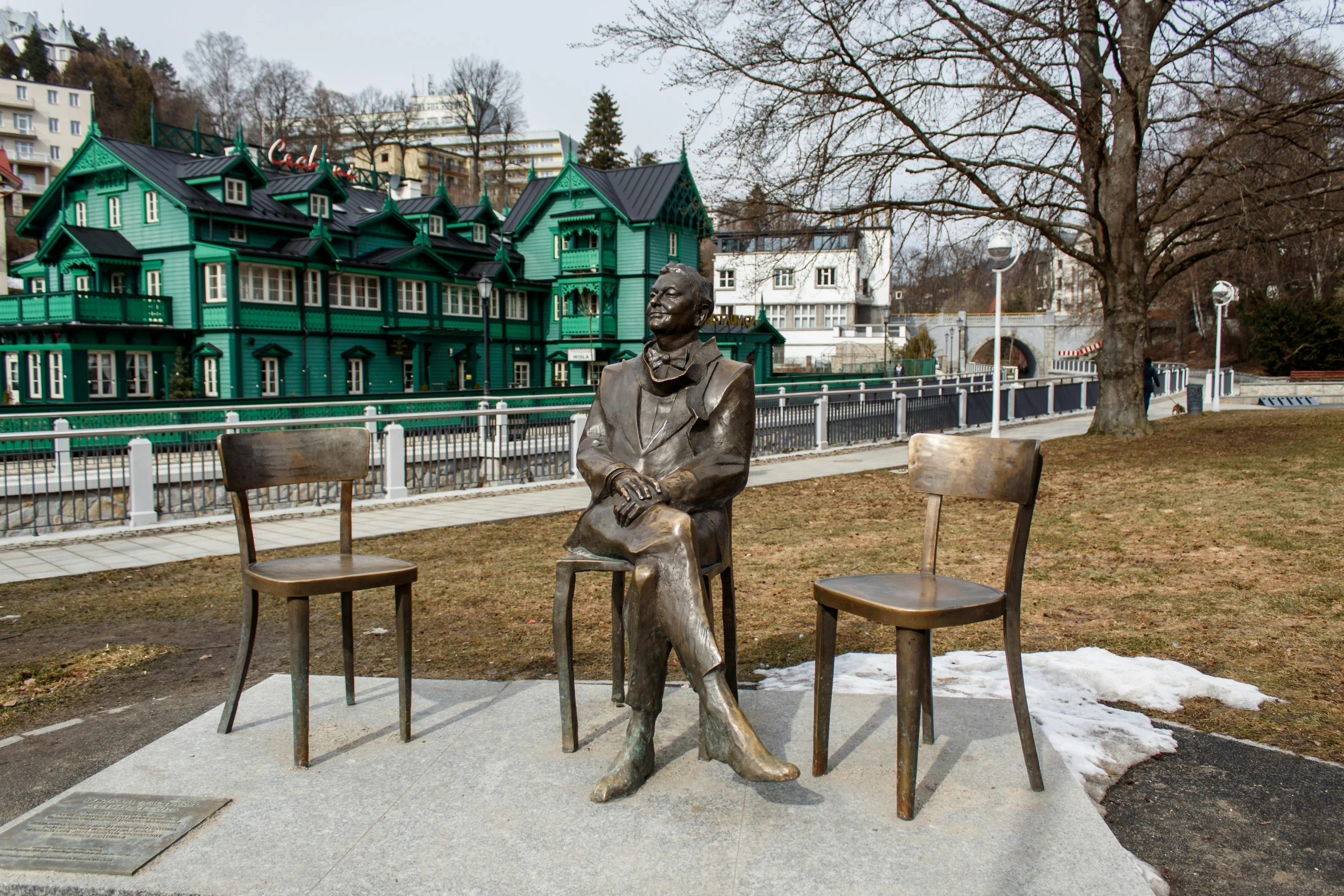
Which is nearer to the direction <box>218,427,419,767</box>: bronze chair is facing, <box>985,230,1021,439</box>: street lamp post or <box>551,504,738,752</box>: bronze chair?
the bronze chair

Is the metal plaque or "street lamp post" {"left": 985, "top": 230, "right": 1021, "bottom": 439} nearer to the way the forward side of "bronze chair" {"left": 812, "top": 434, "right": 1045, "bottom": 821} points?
the metal plaque

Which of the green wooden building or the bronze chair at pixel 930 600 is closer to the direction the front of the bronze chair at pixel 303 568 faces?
the bronze chair

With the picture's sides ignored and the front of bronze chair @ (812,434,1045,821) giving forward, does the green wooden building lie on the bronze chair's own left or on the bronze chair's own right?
on the bronze chair's own right

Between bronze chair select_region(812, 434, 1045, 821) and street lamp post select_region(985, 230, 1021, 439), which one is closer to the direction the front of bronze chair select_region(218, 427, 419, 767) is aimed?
the bronze chair

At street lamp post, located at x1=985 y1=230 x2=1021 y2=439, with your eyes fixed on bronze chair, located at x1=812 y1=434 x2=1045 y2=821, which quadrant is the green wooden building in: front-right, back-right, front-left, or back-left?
back-right

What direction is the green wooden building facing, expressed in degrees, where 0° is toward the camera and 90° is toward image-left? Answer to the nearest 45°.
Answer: approximately 315°

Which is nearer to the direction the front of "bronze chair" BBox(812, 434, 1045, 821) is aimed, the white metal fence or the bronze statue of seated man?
the bronze statue of seated man

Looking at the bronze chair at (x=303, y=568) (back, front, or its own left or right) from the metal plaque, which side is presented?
right

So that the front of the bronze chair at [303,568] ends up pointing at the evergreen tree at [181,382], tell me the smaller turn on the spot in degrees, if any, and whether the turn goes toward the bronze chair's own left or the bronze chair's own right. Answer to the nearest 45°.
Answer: approximately 135° to the bronze chair's own left

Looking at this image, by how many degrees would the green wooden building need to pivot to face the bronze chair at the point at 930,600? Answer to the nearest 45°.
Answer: approximately 45° to its right

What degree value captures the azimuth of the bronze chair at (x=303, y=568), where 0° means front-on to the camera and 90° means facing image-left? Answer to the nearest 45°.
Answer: approximately 315°
